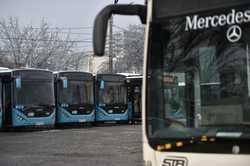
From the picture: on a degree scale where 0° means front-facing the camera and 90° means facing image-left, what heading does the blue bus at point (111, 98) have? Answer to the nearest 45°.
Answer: approximately 315°

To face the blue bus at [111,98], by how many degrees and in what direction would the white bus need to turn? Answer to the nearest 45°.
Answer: approximately 180°

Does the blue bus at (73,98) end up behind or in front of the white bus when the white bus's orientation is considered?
behind

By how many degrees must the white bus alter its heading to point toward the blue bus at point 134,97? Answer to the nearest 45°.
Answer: approximately 180°

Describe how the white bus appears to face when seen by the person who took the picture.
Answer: facing the viewer

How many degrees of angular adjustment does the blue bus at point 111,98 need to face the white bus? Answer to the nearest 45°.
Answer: approximately 45° to its right

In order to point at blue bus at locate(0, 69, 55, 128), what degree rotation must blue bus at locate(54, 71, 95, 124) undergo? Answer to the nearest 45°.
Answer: approximately 90° to its right

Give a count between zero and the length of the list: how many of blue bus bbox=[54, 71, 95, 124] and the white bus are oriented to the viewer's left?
0

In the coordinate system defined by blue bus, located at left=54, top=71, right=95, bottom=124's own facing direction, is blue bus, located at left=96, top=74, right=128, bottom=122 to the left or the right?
on its left

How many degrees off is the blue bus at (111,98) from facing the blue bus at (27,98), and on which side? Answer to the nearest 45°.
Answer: approximately 90° to its right

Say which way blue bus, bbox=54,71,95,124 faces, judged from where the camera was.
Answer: facing the viewer and to the right of the viewer
